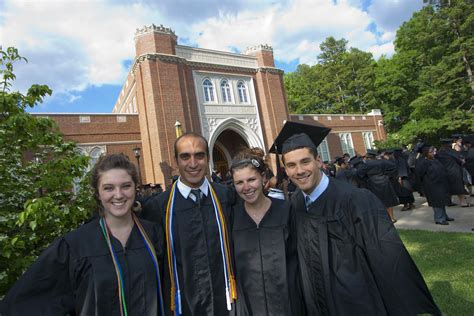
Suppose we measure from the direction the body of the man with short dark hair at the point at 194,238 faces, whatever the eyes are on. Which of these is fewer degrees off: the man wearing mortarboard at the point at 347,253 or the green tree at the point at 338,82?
the man wearing mortarboard

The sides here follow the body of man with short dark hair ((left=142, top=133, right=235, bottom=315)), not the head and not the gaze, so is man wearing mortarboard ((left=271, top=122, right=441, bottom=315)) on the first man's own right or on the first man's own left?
on the first man's own left

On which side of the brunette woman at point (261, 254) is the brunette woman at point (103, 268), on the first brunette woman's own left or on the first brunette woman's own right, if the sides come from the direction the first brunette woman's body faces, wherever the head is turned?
on the first brunette woman's own right

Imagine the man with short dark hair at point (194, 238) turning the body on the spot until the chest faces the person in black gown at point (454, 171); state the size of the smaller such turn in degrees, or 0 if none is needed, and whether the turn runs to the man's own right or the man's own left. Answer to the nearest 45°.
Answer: approximately 135° to the man's own left

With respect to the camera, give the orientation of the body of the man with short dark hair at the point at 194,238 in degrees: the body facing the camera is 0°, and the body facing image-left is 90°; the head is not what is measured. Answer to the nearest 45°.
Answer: approximately 0°

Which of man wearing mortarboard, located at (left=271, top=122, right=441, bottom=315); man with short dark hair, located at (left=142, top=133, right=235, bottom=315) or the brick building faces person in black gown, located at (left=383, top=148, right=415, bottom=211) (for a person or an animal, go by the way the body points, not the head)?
the brick building

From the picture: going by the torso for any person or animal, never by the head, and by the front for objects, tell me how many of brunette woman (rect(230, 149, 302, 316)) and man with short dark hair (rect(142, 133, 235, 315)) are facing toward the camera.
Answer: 2

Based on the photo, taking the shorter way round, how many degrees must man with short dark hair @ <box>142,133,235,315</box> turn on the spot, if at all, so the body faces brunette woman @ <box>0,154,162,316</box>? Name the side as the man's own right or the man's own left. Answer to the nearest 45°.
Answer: approximately 45° to the man's own right

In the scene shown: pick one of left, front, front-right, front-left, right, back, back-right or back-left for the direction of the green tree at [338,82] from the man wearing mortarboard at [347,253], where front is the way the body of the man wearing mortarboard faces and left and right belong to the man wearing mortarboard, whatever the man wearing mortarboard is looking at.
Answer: back-right

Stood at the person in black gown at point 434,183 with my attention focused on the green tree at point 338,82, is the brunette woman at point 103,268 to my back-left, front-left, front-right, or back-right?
back-left
